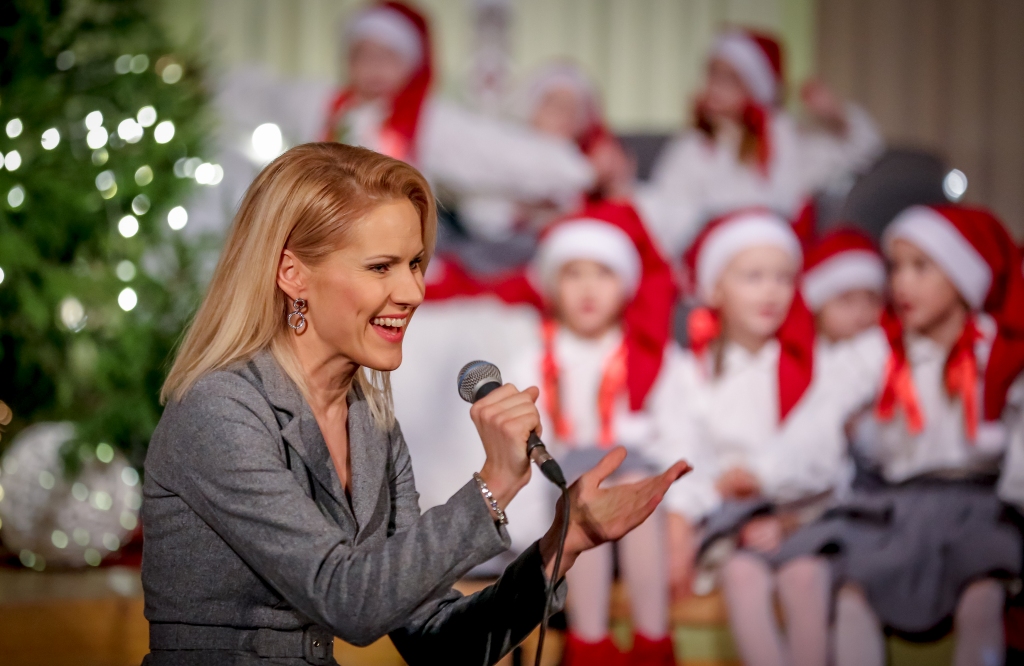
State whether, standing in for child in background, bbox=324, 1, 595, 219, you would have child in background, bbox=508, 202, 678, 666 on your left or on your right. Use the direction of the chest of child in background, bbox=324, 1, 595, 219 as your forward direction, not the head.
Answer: on your left

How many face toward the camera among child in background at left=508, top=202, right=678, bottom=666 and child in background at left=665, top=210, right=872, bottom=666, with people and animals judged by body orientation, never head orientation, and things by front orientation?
2

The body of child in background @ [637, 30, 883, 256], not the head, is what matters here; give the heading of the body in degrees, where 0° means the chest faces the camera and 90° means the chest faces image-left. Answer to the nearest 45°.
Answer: approximately 45°

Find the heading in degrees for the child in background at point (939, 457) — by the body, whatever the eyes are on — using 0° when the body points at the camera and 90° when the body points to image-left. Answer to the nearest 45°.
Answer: approximately 45°

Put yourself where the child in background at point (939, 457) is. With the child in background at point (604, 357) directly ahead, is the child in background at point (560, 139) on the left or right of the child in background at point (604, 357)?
right

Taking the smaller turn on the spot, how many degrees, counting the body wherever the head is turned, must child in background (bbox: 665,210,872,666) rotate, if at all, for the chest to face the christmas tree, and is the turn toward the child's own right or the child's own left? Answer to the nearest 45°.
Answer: approximately 90° to the child's own right

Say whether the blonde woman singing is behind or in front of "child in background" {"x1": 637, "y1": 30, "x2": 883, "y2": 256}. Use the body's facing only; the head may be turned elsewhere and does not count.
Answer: in front

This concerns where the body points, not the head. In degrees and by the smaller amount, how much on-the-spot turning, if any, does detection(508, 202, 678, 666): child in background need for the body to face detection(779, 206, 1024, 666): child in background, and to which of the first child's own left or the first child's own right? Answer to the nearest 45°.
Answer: approximately 90° to the first child's own left

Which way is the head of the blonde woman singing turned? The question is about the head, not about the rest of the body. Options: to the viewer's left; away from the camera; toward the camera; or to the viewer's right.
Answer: to the viewer's right
